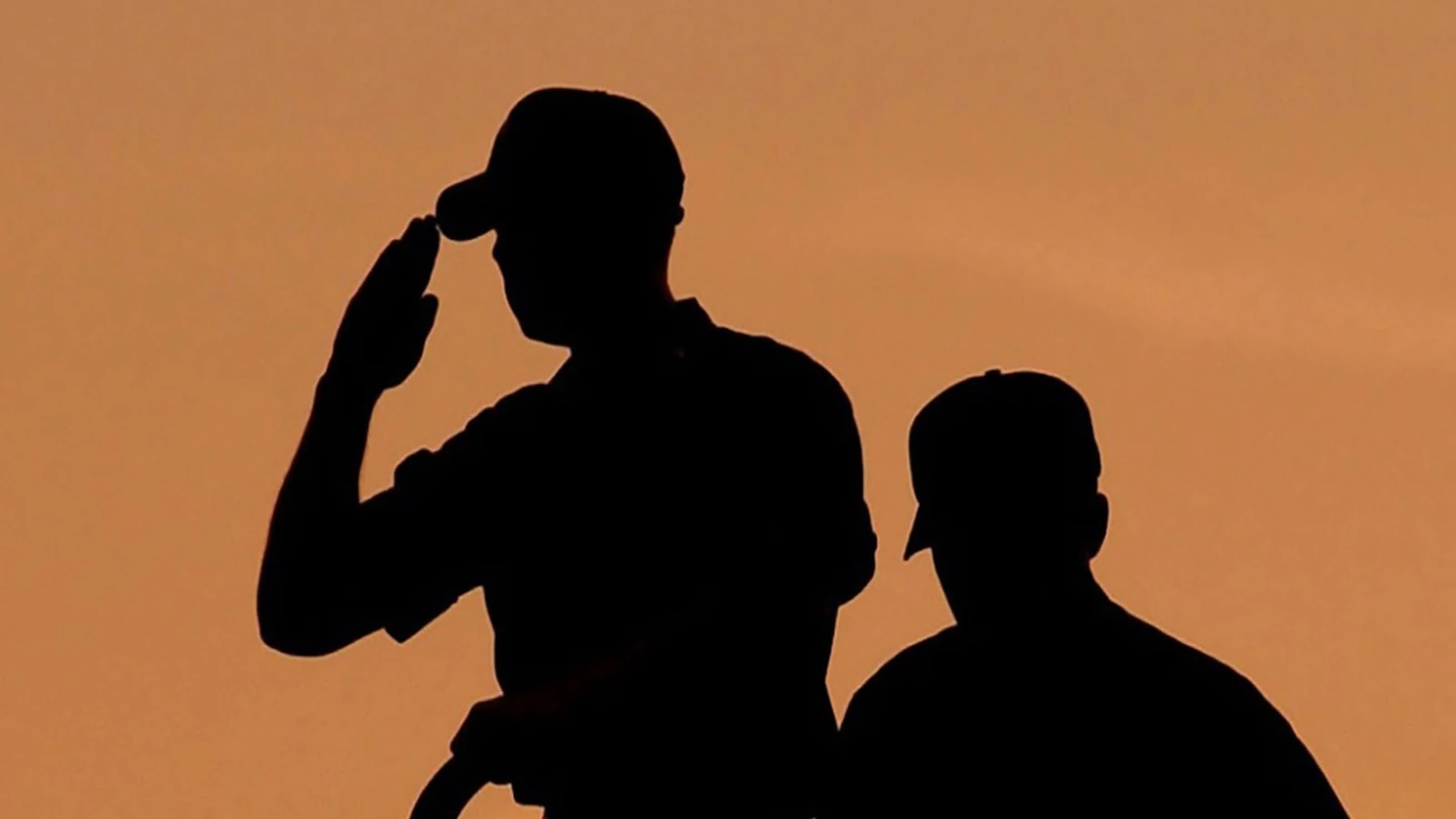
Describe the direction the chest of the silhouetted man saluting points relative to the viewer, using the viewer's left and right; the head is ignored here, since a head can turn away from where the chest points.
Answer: facing the viewer and to the left of the viewer

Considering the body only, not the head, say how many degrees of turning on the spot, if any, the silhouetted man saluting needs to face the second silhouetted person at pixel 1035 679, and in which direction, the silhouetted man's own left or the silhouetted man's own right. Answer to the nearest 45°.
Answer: approximately 135° to the silhouetted man's own left
